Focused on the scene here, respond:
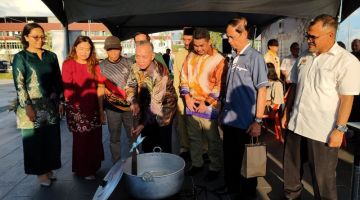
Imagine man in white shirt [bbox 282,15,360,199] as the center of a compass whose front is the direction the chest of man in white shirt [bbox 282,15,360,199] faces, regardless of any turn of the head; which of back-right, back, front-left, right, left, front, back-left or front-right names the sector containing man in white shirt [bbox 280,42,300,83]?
back-right

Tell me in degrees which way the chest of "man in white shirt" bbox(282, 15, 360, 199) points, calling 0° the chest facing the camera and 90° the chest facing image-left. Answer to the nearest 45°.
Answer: approximately 45°

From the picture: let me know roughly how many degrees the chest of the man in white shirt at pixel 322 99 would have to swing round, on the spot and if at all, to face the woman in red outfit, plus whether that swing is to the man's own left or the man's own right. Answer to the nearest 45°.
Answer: approximately 45° to the man's own right

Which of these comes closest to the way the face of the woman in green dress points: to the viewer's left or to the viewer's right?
to the viewer's right

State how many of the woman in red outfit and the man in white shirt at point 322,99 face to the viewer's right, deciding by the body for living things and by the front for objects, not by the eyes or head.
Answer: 0

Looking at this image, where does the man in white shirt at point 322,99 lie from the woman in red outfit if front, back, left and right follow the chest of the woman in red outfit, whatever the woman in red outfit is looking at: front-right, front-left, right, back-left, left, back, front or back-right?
front-left

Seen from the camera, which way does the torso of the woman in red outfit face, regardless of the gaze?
toward the camera

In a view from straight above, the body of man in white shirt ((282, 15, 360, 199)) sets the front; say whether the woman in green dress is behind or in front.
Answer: in front

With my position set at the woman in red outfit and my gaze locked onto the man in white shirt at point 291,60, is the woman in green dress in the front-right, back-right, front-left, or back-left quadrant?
back-left

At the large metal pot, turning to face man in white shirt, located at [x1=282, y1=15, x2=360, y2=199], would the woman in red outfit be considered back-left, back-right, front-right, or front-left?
back-left

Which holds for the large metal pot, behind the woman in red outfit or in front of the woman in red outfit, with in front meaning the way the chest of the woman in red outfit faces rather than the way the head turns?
in front
